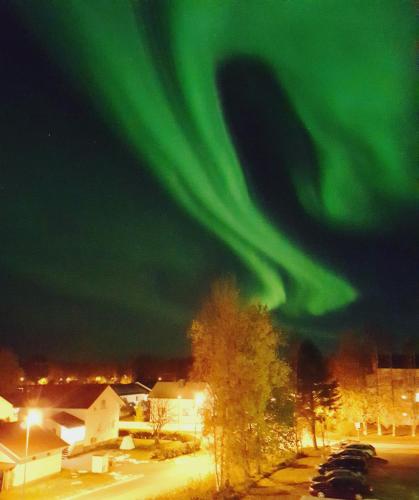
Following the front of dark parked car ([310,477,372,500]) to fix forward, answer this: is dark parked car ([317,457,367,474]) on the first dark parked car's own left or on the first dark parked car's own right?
on the first dark parked car's own right

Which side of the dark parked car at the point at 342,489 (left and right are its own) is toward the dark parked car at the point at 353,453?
right

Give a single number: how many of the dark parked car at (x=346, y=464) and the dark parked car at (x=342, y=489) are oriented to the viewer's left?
2

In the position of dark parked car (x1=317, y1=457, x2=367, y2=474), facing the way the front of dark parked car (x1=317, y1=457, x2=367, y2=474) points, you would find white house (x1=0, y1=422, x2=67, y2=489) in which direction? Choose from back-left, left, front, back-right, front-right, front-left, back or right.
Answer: front

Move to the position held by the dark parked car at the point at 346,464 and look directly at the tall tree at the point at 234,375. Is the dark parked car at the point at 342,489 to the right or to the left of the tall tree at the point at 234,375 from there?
left

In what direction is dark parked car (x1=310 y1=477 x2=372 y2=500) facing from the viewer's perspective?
to the viewer's left

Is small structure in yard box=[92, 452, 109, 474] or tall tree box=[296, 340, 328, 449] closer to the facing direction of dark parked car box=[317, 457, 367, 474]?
the small structure in yard

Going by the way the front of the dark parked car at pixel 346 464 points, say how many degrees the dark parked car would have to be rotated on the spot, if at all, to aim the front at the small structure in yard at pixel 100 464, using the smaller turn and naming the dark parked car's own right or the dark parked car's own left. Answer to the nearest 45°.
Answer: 0° — it already faces it

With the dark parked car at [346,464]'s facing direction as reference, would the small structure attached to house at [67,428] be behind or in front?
in front

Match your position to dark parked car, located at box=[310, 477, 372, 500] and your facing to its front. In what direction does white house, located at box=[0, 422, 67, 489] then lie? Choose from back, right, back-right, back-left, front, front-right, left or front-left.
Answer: front

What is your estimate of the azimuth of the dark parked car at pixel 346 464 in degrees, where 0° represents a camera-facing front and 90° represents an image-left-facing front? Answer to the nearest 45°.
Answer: approximately 90°

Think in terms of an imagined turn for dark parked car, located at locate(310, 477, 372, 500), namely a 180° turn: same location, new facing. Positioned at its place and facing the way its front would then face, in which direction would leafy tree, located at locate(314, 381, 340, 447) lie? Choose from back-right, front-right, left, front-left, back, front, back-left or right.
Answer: left
